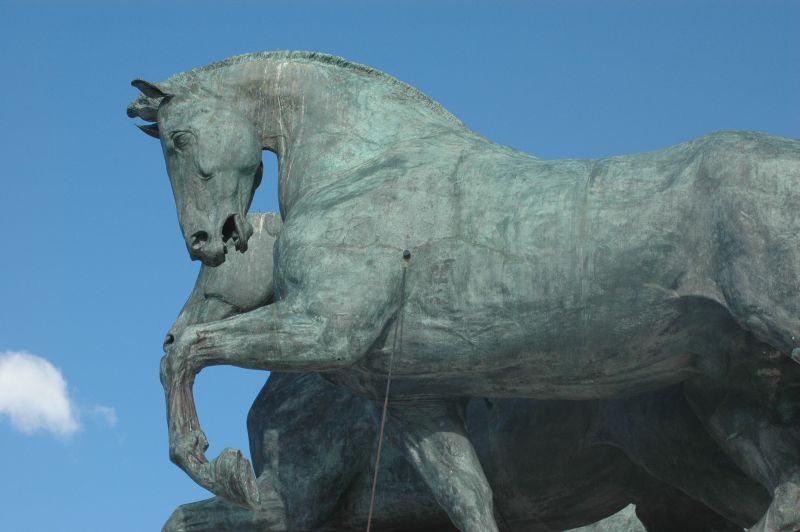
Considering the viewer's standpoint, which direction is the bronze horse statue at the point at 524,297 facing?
facing to the left of the viewer
